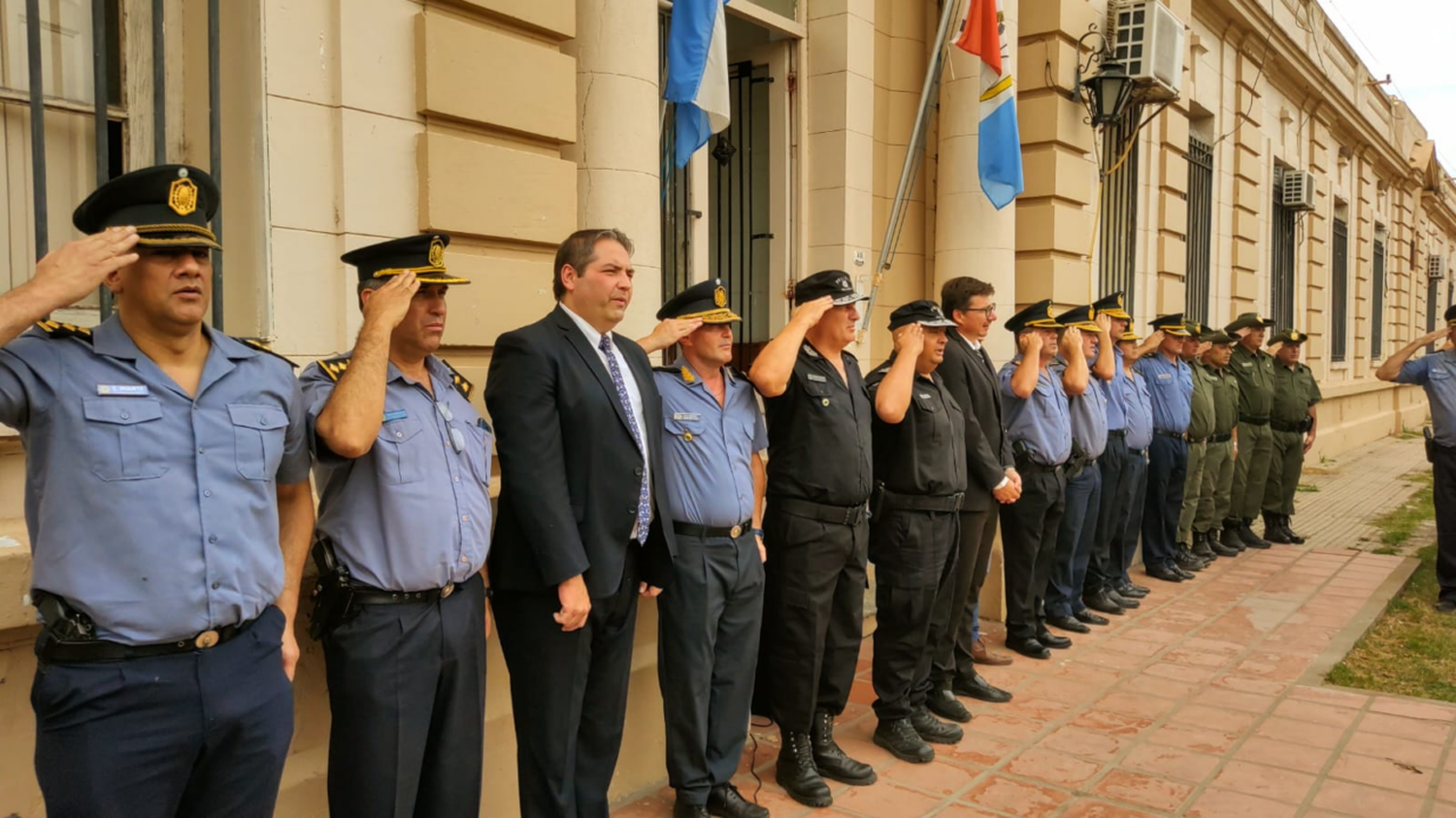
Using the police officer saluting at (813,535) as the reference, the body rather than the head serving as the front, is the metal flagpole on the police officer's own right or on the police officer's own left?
on the police officer's own left

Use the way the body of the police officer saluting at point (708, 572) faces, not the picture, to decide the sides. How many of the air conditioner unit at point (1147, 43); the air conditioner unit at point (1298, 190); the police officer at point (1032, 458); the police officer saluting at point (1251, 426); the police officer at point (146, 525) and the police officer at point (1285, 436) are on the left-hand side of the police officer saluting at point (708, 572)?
5

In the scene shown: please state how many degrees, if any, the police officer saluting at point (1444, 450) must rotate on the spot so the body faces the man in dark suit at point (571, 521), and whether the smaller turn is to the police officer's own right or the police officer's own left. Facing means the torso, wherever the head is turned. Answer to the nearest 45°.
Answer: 0° — they already face them

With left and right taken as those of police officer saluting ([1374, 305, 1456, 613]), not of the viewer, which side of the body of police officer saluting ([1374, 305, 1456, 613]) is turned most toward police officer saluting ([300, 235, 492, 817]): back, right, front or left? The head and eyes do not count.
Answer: front

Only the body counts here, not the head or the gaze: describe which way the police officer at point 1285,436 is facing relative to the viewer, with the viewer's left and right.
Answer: facing the viewer and to the right of the viewer

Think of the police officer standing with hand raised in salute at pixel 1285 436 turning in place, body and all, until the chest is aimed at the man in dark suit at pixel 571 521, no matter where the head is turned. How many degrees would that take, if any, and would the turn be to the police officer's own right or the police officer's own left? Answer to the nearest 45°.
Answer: approximately 45° to the police officer's own right

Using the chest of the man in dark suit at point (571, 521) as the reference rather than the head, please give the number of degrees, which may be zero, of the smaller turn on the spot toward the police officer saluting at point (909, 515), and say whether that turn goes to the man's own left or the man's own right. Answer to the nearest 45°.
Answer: approximately 90° to the man's own left

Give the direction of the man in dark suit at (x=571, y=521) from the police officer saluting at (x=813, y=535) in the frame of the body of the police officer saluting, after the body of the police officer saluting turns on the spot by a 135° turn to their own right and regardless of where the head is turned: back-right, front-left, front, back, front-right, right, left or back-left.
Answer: front-left
